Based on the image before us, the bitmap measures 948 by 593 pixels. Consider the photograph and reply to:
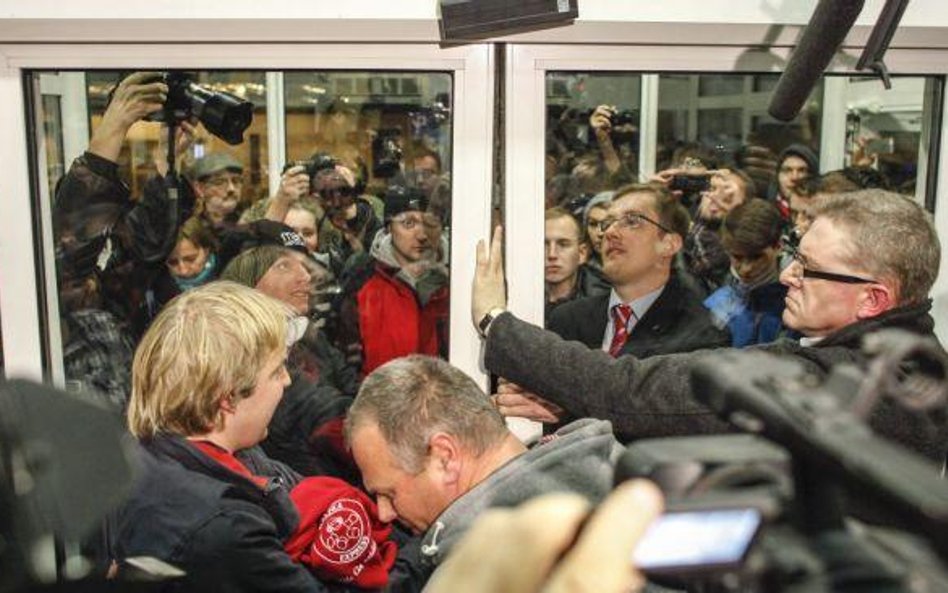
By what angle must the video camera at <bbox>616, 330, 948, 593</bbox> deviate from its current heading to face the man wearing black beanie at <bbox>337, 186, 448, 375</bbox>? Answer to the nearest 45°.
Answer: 0° — it already faces them

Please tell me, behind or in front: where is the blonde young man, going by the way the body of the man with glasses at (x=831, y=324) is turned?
in front

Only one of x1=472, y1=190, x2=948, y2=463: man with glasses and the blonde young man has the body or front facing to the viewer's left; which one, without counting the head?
the man with glasses

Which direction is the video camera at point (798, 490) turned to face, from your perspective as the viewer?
facing away from the viewer and to the left of the viewer

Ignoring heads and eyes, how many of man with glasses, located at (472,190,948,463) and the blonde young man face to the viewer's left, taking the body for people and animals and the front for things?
1

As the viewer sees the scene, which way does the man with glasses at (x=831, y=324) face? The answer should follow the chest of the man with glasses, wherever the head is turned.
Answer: to the viewer's left

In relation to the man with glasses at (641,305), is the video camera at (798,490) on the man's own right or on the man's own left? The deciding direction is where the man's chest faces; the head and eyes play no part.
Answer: on the man's own left

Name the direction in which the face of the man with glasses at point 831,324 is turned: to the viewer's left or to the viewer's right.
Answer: to the viewer's left

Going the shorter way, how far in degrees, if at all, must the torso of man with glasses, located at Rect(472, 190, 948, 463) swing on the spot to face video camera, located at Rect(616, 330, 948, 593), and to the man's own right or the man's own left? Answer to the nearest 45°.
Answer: approximately 90° to the man's own left

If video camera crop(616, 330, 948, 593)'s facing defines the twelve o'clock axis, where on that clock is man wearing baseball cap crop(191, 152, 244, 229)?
The man wearing baseball cap is roughly at 12 o'clock from the video camera.

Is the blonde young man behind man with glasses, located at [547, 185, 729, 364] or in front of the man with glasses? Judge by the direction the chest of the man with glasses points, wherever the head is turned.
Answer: in front

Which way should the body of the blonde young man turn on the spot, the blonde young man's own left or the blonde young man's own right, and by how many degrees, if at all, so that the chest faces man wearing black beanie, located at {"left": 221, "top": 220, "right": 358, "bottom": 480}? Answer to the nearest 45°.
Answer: approximately 45° to the blonde young man's own left
